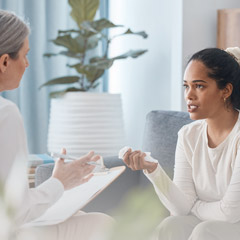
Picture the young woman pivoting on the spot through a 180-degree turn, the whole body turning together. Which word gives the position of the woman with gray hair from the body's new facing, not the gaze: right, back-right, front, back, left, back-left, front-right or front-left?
back

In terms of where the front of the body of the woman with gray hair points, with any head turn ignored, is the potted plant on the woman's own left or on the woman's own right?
on the woman's own left

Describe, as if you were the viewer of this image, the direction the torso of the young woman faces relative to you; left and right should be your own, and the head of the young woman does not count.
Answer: facing the viewer and to the left of the viewer

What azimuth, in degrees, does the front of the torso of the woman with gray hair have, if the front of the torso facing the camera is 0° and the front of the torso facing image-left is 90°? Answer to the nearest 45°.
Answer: approximately 270°

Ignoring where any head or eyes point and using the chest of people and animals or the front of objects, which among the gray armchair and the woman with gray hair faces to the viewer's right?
the woman with gray hair

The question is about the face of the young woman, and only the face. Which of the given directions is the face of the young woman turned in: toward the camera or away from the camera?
toward the camera
